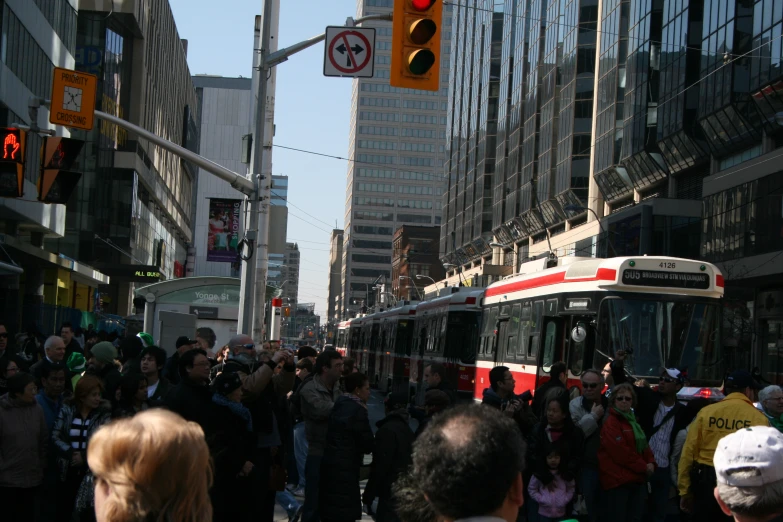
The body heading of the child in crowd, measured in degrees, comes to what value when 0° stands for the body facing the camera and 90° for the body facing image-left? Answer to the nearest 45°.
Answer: approximately 0°

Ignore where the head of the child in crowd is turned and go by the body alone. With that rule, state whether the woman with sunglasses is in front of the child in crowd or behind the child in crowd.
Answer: behind

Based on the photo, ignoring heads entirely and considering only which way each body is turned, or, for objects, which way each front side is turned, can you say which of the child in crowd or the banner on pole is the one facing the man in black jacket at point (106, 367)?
the banner on pole

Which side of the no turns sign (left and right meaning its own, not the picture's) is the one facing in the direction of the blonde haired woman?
front

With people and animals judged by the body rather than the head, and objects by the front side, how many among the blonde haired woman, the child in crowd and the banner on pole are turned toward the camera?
2

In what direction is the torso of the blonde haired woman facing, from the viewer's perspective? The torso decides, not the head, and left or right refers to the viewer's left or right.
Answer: facing away from the viewer and to the left of the viewer

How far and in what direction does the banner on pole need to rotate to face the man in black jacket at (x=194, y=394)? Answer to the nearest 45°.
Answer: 0° — it already faces them

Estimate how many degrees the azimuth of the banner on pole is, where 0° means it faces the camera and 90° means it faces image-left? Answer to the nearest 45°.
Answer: approximately 0°

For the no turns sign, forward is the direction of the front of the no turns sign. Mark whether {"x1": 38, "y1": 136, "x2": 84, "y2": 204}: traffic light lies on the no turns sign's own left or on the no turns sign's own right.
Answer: on the no turns sign's own right

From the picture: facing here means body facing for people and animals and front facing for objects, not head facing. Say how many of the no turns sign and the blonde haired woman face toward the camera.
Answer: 1

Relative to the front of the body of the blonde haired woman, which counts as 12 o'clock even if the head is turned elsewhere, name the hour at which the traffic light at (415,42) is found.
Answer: The traffic light is roughly at 2 o'clock from the blonde haired woman.
